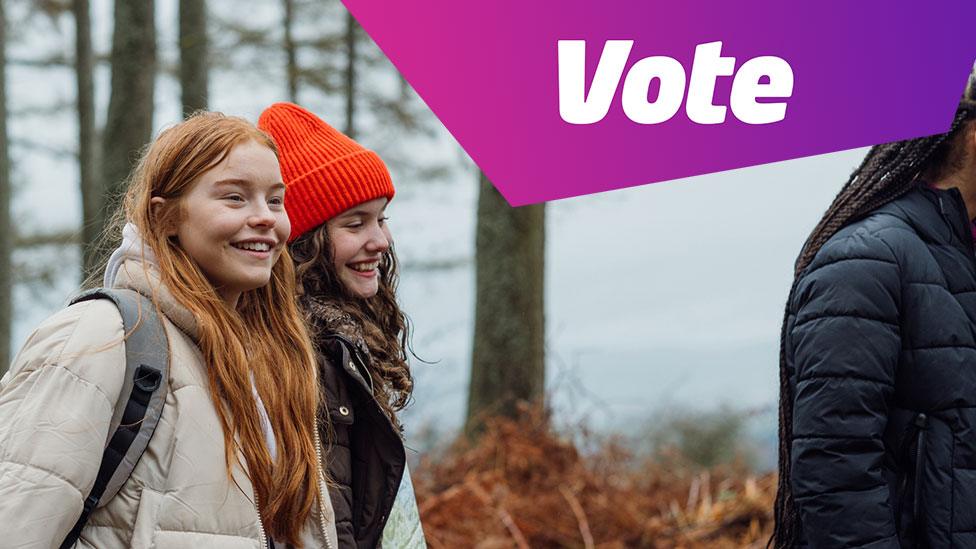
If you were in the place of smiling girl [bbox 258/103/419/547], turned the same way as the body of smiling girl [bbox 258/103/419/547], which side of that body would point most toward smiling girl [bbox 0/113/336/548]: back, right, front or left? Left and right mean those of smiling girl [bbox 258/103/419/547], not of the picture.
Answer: right

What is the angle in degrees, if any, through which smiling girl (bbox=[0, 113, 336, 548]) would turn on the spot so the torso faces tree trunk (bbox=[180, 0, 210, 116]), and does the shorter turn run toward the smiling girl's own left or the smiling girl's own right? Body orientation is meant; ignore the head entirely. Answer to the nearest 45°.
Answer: approximately 135° to the smiling girl's own left

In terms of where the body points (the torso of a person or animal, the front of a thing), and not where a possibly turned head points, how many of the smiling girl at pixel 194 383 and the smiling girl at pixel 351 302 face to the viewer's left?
0

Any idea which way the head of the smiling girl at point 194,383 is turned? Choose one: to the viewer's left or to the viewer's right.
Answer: to the viewer's right

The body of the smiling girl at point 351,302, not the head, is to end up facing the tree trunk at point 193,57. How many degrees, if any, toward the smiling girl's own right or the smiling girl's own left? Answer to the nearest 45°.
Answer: approximately 135° to the smiling girl's own left

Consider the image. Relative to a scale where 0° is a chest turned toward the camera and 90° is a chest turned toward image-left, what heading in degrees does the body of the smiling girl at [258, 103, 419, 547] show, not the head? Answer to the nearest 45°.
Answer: approximately 315°

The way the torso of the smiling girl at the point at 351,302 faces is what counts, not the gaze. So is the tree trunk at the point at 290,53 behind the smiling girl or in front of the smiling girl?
behind

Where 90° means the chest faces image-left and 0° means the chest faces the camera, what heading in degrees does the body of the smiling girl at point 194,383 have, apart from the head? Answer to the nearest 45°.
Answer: approximately 315°

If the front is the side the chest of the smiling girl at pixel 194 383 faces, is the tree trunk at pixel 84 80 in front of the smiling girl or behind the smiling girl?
behind

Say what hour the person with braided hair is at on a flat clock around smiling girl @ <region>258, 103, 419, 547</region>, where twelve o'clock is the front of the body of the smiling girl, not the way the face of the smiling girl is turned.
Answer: The person with braided hair is roughly at 11 o'clock from the smiling girl.
